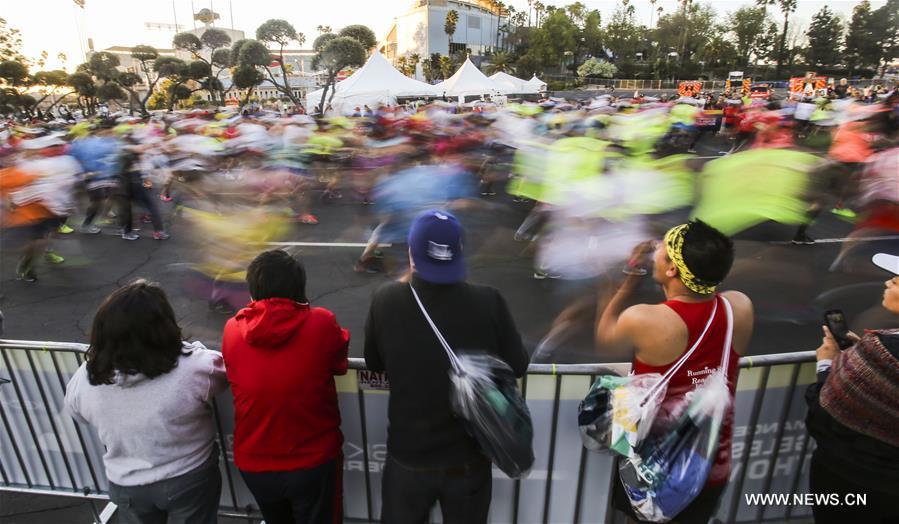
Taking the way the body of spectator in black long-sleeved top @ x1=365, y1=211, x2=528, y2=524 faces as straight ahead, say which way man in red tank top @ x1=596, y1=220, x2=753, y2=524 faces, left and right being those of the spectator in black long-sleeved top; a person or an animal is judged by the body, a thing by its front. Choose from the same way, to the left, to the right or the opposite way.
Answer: the same way

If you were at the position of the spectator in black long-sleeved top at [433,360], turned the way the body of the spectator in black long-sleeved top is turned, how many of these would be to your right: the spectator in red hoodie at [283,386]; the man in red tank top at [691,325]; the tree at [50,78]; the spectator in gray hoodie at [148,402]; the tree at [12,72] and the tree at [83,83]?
1

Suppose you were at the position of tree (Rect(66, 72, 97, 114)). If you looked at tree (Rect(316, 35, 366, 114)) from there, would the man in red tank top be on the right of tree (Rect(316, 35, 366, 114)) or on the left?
right

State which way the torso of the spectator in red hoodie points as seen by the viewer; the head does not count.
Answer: away from the camera

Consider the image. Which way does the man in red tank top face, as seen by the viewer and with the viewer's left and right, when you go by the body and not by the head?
facing away from the viewer and to the left of the viewer

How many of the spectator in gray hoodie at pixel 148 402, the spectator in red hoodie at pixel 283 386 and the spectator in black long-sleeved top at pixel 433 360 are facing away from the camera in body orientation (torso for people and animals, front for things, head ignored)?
3

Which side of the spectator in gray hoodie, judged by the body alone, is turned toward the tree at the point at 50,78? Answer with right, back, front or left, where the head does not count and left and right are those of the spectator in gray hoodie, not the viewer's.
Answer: front

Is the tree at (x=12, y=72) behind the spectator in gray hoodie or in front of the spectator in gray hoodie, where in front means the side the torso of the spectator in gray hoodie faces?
in front

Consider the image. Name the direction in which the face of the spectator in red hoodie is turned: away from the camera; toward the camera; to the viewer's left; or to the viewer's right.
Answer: away from the camera

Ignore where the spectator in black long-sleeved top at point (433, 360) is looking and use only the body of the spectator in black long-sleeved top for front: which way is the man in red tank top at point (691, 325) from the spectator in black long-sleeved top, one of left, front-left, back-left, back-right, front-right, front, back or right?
right

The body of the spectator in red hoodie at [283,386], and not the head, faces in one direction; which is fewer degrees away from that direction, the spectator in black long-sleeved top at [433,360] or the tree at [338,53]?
the tree

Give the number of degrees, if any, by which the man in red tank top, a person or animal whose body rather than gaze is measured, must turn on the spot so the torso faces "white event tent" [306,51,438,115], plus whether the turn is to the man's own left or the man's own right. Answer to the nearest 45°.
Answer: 0° — they already face it

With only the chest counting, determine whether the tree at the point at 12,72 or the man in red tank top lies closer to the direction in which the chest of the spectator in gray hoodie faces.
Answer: the tree

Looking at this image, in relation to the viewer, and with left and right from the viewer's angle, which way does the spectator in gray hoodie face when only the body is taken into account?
facing away from the viewer

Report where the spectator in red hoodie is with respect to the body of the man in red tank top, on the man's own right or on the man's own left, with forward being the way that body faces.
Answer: on the man's own left

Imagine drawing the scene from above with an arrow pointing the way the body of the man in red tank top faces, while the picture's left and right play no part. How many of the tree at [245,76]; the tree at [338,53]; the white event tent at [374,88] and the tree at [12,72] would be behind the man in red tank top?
0

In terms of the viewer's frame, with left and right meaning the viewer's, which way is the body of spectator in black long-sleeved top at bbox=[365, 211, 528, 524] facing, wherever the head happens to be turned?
facing away from the viewer

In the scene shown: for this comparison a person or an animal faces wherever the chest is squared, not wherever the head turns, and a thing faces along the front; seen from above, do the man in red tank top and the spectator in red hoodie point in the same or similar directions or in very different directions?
same or similar directions

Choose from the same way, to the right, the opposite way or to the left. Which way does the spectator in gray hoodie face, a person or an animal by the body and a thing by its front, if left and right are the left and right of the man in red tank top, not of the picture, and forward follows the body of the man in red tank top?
the same way

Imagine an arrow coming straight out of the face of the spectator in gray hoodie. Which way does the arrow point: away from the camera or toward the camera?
away from the camera

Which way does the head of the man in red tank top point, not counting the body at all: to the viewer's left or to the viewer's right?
to the viewer's left
